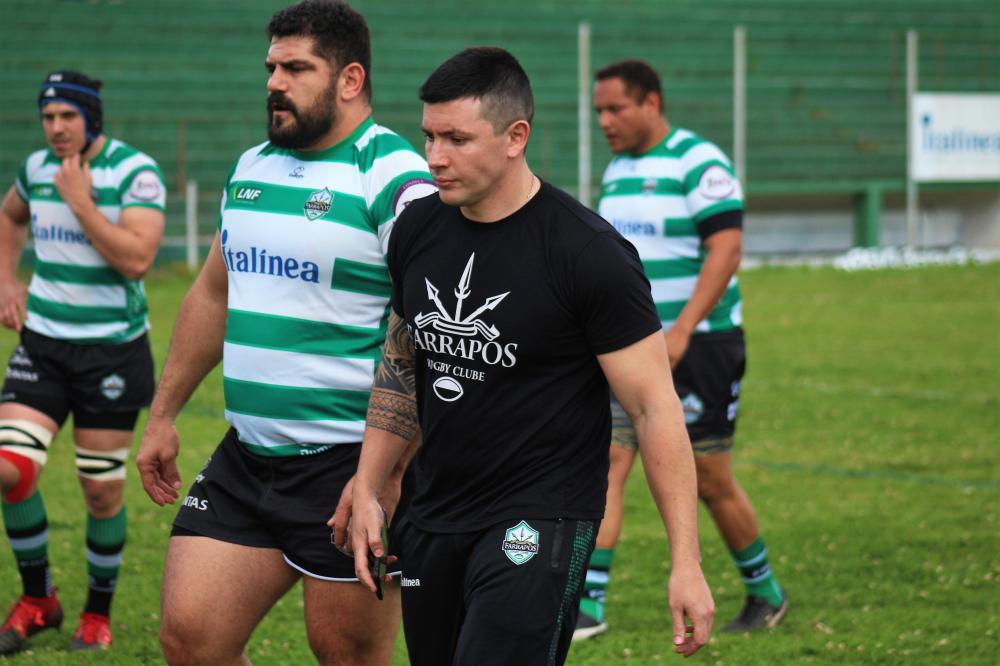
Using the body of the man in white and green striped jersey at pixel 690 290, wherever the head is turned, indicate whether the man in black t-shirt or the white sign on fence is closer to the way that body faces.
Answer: the man in black t-shirt

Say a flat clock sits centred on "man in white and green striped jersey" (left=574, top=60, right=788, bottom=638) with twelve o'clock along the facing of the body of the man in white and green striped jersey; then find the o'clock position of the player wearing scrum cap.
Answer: The player wearing scrum cap is roughly at 1 o'clock from the man in white and green striped jersey.

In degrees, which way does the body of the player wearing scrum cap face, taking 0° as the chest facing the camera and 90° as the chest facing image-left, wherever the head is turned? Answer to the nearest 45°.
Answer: approximately 45°

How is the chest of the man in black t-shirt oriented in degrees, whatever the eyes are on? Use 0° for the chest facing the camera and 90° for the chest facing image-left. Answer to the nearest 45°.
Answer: approximately 45°
